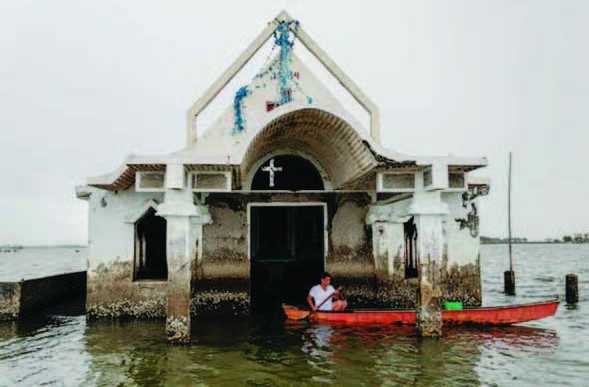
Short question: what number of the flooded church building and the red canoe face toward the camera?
1

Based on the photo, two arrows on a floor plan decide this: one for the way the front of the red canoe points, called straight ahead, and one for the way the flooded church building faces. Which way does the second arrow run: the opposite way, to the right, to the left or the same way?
to the right

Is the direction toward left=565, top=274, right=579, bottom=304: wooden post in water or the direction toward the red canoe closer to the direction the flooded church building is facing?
the red canoe

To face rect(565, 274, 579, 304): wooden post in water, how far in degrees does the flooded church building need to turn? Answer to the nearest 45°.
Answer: approximately 135° to its left

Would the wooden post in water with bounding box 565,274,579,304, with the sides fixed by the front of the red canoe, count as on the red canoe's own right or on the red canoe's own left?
on the red canoe's own left

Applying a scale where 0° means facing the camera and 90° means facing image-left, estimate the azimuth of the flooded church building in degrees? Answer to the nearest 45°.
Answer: approximately 0°

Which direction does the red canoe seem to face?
to the viewer's right

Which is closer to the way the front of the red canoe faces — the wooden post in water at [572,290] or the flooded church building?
the wooden post in water

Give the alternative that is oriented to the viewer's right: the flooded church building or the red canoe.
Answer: the red canoe
